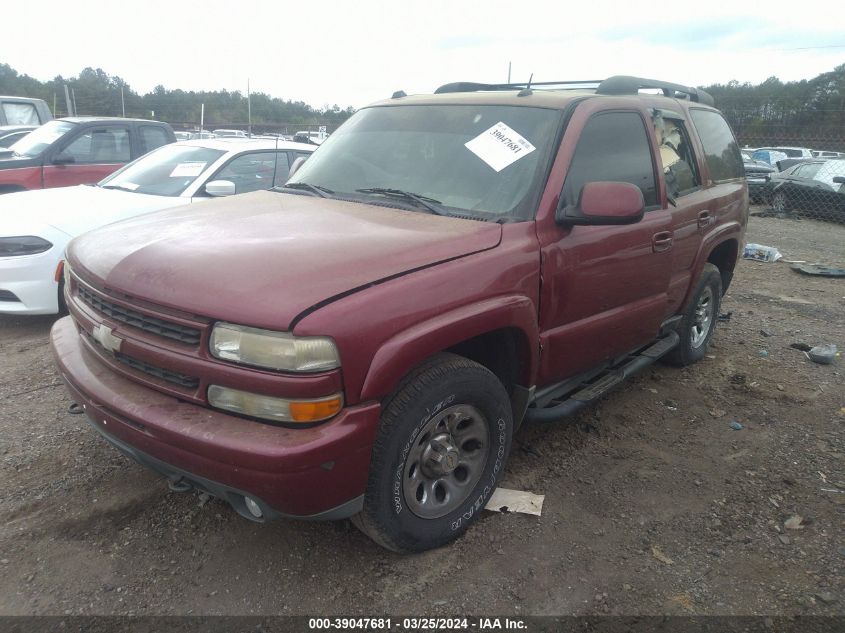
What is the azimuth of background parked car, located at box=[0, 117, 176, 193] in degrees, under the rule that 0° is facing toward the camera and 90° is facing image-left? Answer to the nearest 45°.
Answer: approximately 45°

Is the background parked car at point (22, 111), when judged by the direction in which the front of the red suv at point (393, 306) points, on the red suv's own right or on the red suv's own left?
on the red suv's own right

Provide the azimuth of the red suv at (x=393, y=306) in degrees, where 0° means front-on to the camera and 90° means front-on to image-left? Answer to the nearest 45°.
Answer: approximately 45°

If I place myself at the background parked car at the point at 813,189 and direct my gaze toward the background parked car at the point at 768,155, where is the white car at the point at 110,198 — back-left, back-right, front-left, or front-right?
back-left

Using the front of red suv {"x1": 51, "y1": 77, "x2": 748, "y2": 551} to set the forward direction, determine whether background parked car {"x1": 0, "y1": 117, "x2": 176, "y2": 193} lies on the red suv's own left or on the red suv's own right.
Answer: on the red suv's own right

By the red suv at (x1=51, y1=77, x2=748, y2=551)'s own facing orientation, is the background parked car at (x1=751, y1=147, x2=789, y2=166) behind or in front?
behind

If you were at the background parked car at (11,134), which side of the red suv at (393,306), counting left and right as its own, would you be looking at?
right
